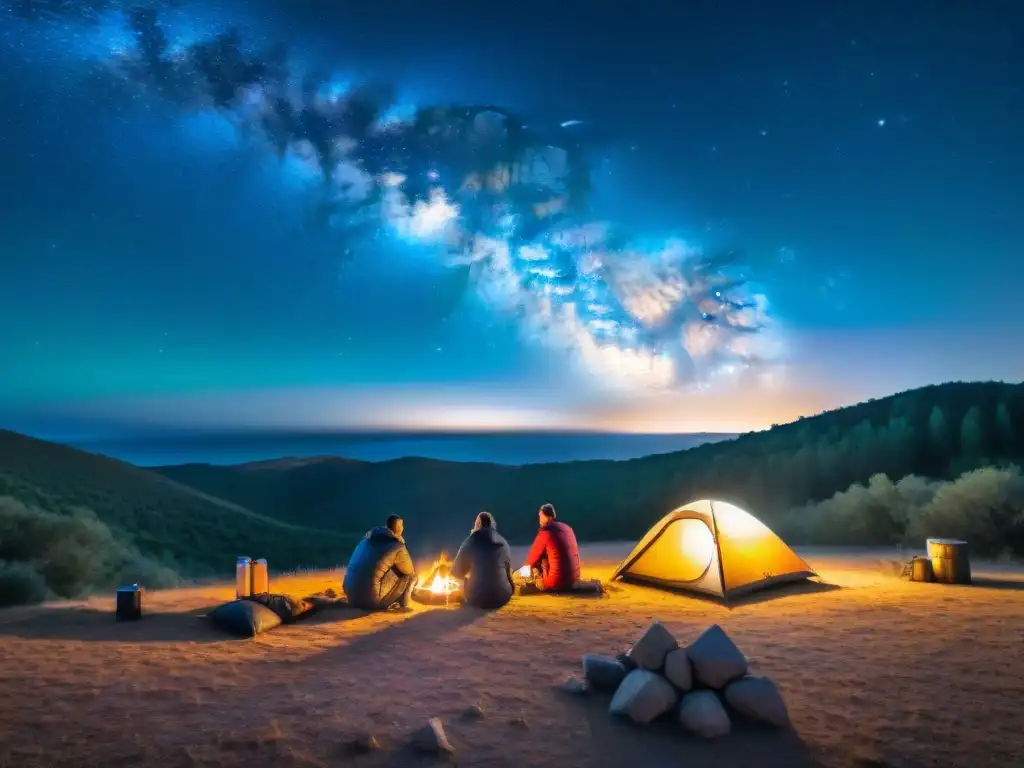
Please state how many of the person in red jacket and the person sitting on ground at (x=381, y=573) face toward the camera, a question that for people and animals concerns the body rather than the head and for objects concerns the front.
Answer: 0

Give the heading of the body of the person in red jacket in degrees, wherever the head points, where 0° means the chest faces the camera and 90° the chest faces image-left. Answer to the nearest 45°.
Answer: approximately 135°

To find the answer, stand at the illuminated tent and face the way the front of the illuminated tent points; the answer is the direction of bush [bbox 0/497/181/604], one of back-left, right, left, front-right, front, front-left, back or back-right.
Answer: front-right

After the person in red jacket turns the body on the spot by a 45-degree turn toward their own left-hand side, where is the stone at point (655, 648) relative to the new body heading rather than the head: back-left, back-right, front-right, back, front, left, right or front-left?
left

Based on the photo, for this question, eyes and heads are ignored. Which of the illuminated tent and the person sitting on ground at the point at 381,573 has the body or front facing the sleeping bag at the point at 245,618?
the illuminated tent

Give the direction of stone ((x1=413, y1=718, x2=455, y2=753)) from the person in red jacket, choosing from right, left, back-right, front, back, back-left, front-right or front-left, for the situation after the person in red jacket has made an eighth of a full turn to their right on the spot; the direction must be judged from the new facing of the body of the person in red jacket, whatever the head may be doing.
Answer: back

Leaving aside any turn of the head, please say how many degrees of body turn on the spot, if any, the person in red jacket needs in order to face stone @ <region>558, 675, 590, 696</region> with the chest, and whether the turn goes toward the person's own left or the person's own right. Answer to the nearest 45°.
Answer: approximately 135° to the person's own left

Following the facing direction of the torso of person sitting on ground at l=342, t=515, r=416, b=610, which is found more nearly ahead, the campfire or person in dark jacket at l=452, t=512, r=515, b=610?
the campfire

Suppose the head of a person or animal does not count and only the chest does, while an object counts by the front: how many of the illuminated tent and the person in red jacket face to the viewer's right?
0

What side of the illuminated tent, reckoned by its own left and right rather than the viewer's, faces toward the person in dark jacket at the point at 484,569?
front

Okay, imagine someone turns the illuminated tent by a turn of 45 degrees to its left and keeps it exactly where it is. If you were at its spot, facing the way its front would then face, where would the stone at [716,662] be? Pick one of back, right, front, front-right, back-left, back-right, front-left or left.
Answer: front

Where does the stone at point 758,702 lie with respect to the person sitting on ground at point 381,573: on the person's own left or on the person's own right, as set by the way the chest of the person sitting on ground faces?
on the person's own right

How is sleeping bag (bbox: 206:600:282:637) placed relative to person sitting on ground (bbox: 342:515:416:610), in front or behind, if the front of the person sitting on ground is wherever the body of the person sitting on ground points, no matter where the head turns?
behind
